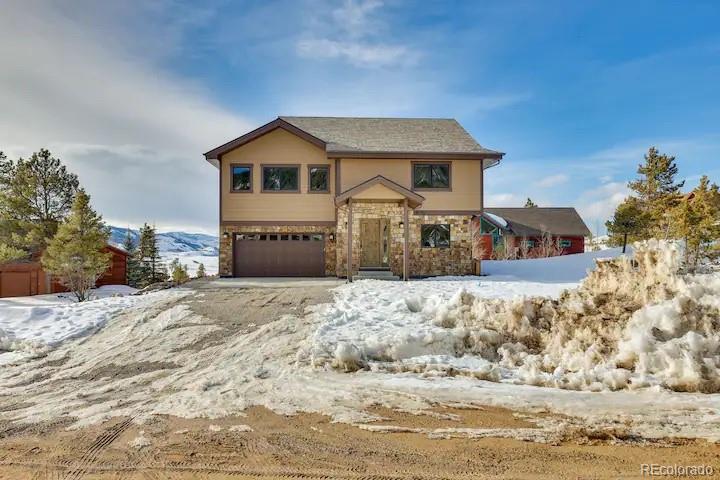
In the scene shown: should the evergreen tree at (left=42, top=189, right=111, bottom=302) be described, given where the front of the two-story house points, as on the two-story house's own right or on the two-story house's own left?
on the two-story house's own right

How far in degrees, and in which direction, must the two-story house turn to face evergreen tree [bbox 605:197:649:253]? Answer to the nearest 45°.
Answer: approximately 90° to its left

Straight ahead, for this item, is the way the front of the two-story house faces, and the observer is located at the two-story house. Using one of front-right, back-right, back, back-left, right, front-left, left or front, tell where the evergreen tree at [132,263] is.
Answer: back-right

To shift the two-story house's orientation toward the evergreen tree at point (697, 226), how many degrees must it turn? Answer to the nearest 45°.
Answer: approximately 90° to its left

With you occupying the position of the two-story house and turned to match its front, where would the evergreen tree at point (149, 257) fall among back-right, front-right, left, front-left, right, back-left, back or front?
back-right

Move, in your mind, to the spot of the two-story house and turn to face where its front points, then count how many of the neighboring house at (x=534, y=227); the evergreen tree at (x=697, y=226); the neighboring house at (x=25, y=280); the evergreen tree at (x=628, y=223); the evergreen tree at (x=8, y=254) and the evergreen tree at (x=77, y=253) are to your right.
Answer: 3

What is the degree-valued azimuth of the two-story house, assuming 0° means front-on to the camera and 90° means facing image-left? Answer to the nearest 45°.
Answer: approximately 0°

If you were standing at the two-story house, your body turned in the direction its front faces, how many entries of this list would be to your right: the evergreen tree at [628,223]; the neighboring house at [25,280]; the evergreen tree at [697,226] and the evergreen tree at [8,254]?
2

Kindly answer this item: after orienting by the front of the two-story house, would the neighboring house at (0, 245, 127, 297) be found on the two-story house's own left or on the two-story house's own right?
on the two-story house's own right
